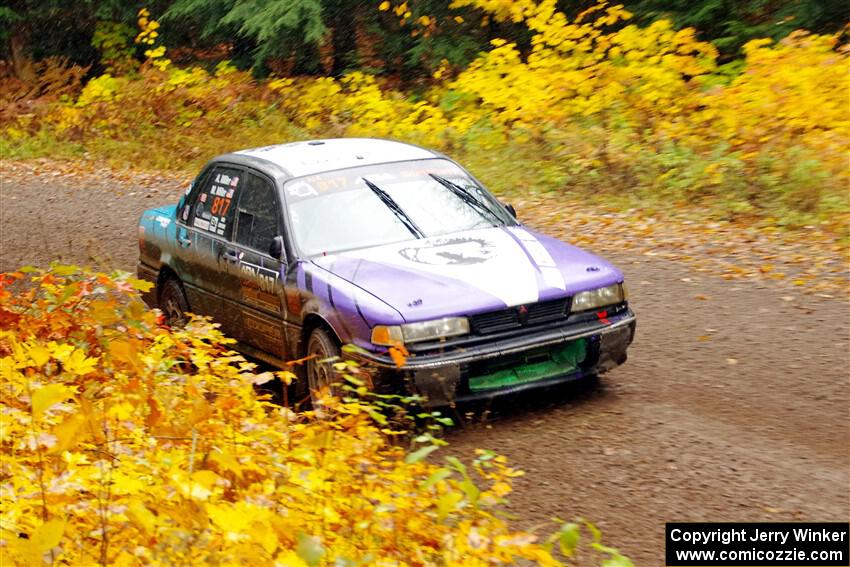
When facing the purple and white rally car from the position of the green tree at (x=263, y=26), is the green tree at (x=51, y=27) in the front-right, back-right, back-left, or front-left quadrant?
back-right

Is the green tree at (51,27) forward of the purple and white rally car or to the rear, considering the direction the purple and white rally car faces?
to the rear

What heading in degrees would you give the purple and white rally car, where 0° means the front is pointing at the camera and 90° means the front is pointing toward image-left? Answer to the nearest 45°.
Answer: approximately 315°

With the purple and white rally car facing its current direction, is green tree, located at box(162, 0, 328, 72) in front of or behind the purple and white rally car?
behind

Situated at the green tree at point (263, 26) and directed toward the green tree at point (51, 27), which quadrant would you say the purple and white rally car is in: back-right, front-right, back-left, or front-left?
back-left
